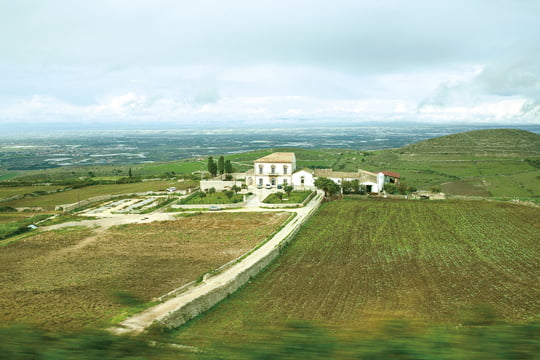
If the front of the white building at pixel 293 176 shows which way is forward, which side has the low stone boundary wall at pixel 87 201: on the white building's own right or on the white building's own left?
on the white building's own right

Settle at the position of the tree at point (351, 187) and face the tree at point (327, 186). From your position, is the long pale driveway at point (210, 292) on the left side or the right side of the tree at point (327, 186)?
left

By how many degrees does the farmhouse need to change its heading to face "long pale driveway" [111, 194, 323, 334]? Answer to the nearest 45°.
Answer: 0° — it already faces it

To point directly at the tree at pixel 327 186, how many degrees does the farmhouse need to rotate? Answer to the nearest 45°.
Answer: approximately 45° to its left

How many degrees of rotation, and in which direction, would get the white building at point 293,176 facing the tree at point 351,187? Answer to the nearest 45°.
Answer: approximately 45° to its left

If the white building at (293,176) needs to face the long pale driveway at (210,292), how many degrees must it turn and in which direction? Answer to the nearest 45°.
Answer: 0° — it already faces it

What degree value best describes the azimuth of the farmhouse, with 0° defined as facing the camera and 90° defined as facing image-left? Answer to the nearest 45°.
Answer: approximately 0°
